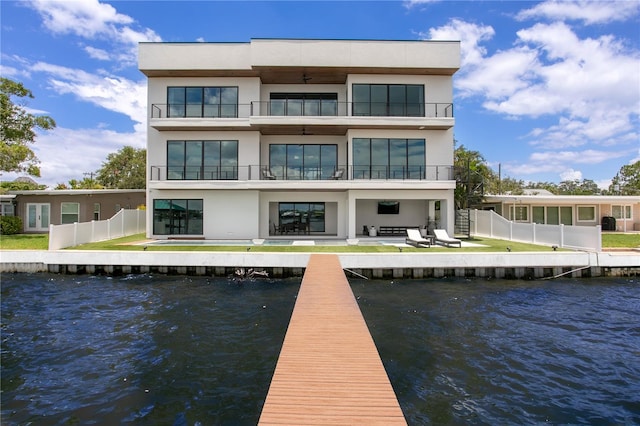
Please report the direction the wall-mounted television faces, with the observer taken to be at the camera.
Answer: facing the viewer

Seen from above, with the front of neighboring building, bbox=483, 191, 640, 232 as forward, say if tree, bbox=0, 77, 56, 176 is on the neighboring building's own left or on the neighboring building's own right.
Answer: on the neighboring building's own right

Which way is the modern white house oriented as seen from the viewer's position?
toward the camera

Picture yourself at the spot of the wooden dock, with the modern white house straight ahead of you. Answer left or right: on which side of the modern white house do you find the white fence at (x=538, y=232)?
right

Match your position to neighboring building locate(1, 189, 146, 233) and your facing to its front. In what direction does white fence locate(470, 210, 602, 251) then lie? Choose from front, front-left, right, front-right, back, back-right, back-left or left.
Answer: front-left

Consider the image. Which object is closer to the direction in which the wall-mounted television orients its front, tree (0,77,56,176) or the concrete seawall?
the concrete seawall

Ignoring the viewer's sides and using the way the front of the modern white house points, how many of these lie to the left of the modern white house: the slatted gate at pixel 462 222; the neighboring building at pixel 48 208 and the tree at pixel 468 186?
2

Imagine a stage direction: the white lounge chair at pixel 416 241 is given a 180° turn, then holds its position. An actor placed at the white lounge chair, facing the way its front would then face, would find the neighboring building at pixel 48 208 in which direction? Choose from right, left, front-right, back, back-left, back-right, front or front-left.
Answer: front-left

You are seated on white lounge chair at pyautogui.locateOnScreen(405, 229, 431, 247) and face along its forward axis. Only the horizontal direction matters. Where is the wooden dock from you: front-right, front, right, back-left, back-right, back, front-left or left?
front-right

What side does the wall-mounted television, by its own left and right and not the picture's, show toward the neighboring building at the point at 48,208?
right

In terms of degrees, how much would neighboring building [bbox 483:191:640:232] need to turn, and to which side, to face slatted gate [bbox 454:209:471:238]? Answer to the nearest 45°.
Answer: approximately 45° to its right
